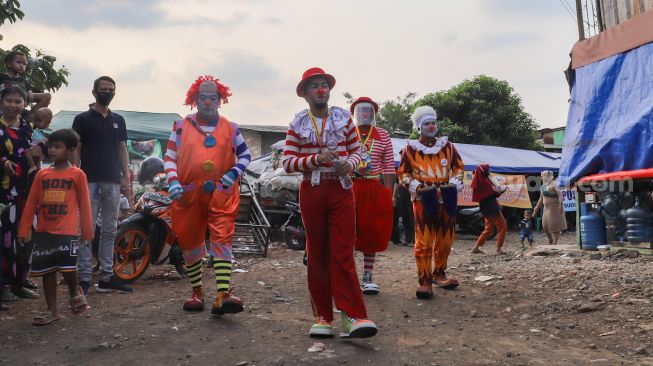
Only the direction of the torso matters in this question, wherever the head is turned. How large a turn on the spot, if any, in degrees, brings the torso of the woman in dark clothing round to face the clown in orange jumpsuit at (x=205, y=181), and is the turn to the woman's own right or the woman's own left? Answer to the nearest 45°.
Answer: approximately 45° to the woman's own left

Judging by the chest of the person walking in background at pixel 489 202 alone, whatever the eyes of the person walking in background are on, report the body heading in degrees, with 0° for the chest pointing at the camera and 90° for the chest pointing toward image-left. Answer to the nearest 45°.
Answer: approximately 270°

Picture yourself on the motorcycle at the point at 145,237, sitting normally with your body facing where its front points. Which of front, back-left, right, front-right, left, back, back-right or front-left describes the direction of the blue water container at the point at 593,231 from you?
back-left

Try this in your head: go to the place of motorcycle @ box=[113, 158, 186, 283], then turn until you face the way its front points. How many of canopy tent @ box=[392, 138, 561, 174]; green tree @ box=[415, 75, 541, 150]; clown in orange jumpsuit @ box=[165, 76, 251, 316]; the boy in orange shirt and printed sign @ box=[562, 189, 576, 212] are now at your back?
3

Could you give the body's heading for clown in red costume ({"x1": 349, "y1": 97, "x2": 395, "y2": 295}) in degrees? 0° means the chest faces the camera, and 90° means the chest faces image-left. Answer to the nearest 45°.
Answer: approximately 0°

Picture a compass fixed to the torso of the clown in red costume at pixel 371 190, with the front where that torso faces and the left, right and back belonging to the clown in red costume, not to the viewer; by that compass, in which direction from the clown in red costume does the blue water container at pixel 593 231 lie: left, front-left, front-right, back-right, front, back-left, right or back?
back-left

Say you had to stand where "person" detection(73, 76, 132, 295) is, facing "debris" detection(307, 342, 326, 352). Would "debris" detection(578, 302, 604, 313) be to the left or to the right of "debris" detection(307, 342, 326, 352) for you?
left

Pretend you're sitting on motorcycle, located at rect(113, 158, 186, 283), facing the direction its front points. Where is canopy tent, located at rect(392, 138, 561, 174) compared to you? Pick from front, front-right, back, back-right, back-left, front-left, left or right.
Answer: back
